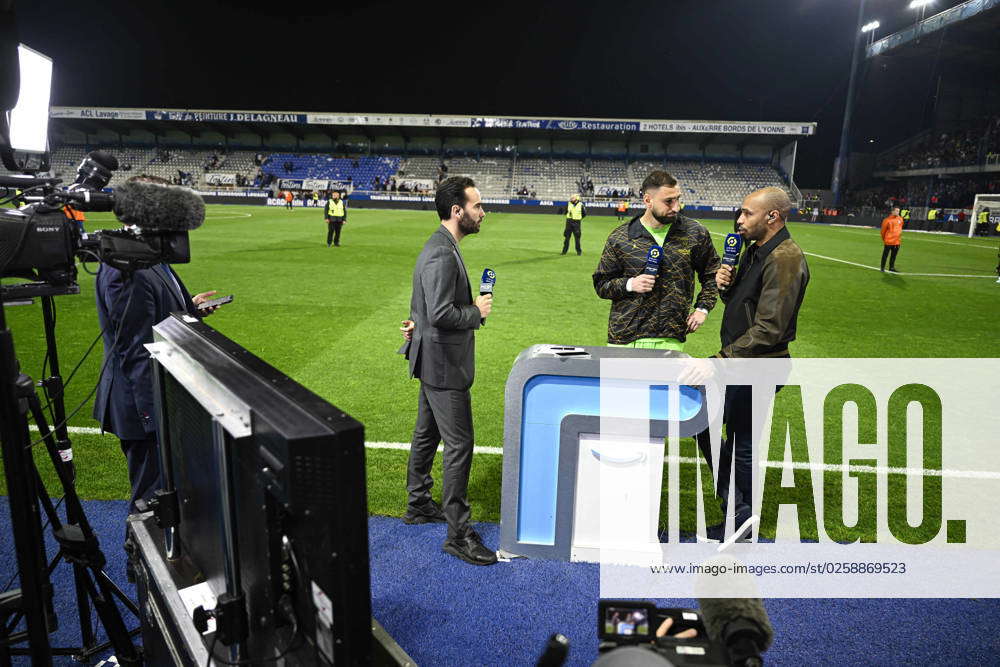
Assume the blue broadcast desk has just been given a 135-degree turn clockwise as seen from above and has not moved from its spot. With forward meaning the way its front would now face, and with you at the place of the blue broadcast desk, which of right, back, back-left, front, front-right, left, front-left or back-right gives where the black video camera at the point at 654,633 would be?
back-left

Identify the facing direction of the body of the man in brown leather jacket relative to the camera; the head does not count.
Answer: to the viewer's left

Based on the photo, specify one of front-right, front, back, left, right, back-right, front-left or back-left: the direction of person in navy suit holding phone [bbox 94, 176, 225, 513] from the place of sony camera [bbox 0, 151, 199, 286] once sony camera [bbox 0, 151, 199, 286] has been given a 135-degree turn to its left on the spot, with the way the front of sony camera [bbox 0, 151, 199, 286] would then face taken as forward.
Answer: front-right

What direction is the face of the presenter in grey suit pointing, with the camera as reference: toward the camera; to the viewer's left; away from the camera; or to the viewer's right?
to the viewer's right

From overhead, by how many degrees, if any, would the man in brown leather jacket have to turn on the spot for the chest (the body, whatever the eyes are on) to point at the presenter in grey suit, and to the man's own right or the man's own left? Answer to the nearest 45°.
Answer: approximately 45° to the man's own left

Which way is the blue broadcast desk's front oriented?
toward the camera

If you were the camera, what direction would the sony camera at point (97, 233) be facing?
facing to the right of the viewer

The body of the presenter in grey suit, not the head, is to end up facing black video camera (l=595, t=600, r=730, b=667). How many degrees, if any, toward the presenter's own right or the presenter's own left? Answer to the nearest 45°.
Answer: approximately 90° to the presenter's own right

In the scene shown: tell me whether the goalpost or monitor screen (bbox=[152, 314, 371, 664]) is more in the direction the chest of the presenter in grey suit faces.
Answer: the goalpost

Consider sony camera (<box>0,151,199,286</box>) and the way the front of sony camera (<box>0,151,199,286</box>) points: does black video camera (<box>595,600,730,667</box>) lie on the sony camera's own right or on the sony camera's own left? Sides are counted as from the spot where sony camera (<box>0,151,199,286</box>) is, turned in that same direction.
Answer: on the sony camera's own right

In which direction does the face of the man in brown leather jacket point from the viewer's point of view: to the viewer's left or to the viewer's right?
to the viewer's left

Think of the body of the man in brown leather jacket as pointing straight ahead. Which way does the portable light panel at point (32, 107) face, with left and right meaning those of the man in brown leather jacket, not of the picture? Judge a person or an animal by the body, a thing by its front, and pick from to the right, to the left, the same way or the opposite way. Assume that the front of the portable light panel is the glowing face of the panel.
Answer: the opposite way

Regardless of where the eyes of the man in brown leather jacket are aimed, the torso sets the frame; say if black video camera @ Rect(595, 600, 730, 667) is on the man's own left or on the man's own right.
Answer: on the man's own left

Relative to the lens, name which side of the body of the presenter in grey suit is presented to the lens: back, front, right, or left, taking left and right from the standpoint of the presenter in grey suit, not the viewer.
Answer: right
